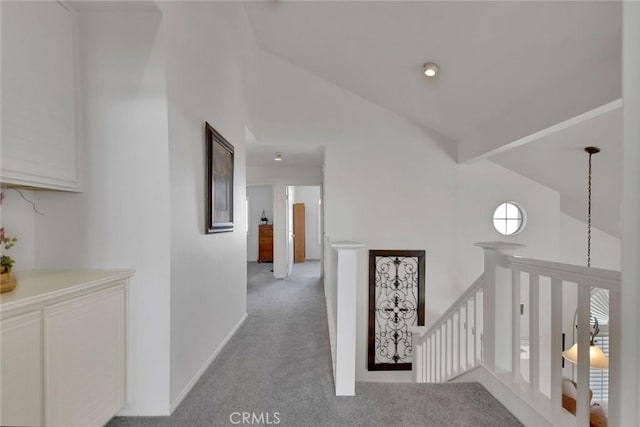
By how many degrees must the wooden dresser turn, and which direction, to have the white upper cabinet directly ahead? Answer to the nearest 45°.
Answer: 0° — it already faces it

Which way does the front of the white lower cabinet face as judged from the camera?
facing the viewer and to the right of the viewer

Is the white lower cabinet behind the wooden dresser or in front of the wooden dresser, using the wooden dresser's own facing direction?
in front

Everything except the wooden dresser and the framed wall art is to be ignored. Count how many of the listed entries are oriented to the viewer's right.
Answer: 1

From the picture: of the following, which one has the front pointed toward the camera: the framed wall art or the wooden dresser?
the wooden dresser

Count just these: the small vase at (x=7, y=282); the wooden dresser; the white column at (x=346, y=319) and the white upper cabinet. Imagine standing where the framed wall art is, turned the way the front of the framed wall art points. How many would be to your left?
1

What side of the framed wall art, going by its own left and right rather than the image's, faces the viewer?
right

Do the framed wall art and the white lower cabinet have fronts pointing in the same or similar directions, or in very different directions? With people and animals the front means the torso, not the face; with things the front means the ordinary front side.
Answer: same or similar directions

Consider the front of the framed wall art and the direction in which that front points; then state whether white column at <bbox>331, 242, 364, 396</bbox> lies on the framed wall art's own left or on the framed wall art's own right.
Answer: on the framed wall art's own right

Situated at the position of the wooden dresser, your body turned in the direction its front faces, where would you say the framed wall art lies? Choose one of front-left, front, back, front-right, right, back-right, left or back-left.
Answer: front

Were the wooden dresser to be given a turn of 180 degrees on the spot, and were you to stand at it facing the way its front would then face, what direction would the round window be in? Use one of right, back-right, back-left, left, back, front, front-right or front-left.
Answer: back-right

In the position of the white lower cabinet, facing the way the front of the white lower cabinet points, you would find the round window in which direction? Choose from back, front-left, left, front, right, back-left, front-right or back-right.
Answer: front-left

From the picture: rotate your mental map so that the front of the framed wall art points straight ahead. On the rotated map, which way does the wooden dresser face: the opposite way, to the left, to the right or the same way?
to the right

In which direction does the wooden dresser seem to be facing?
toward the camera

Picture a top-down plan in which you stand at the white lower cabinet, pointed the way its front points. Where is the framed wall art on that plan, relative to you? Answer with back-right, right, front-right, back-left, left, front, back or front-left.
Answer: left

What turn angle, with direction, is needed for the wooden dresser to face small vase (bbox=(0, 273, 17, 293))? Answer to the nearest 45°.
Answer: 0° — it already faces it
